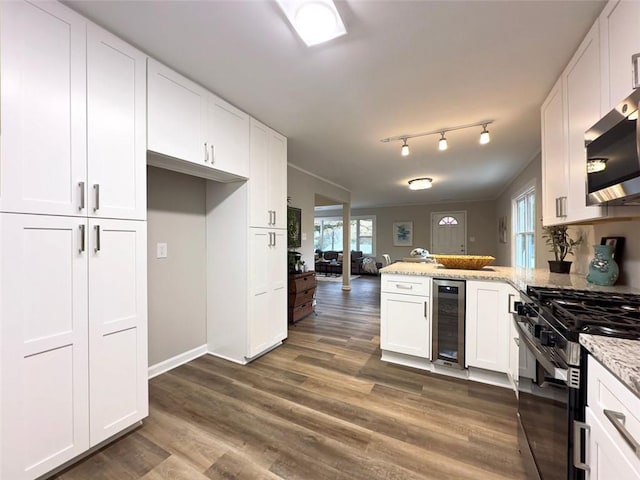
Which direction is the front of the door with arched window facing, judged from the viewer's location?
facing the viewer

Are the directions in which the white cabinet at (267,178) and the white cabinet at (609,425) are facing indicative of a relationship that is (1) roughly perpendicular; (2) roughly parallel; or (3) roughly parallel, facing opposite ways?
roughly parallel, facing opposite ways

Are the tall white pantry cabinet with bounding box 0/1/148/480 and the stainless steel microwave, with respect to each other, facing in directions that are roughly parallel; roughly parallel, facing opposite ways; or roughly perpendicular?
roughly parallel, facing opposite ways

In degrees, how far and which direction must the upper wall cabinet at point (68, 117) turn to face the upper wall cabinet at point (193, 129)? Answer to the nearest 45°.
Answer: approximately 45° to its left

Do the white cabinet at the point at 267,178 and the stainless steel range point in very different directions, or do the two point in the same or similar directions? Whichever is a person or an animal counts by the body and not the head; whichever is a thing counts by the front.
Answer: very different directions

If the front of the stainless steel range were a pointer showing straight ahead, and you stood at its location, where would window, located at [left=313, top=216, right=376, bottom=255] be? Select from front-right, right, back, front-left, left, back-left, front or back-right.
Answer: front-right

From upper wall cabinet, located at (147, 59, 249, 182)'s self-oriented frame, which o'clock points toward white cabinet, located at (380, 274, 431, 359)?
The white cabinet is roughly at 11 o'clock from the upper wall cabinet.

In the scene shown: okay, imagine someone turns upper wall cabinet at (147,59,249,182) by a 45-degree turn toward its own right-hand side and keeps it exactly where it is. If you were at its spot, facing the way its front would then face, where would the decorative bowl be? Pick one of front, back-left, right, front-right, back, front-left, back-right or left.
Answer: left

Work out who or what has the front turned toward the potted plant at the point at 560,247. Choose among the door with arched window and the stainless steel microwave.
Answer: the door with arched window

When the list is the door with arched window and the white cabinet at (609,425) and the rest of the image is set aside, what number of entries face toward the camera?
1

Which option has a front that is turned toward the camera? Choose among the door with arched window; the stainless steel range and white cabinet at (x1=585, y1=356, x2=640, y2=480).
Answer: the door with arched window

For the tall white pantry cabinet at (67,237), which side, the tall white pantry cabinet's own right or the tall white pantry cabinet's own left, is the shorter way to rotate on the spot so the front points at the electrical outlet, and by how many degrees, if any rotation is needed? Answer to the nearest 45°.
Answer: approximately 90° to the tall white pantry cabinet's own left

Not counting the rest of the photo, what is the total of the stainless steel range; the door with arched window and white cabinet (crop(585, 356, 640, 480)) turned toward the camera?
1

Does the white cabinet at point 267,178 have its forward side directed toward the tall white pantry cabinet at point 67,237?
no

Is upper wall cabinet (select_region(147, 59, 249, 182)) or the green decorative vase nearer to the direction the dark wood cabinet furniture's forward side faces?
the green decorative vase

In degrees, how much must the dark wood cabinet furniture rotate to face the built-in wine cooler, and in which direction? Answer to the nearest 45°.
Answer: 0° — it already faces it

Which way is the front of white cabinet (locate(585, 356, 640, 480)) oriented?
to the viewer's left

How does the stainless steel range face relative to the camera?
to the viewer's left

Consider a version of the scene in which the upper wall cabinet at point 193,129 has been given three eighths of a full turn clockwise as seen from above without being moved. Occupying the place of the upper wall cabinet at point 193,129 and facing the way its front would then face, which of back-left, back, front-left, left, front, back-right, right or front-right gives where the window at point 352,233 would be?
back-right

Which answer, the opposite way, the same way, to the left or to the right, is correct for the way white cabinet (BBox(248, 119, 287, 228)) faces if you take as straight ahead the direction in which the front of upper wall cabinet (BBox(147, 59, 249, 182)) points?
the same way
